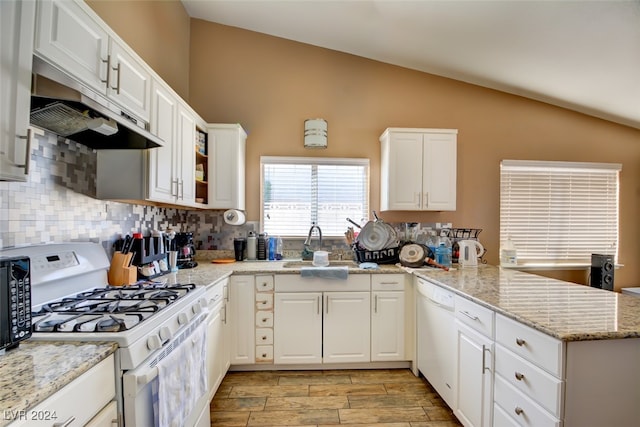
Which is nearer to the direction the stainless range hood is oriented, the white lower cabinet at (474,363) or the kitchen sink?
the white lower cabinet

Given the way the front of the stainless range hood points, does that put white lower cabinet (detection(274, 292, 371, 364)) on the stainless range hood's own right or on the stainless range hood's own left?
on the stainless range hood's own left

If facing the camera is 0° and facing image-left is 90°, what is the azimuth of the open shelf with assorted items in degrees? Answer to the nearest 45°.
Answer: approximately 315°

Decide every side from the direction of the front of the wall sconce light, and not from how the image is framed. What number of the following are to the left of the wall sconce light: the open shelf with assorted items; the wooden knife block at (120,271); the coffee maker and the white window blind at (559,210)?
1

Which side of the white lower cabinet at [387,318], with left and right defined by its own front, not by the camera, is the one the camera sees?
front

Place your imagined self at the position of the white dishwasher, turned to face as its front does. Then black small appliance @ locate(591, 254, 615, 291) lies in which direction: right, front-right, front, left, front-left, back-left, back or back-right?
back

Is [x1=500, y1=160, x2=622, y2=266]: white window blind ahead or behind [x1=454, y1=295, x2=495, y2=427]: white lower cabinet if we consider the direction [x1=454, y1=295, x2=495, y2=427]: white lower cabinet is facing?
behind

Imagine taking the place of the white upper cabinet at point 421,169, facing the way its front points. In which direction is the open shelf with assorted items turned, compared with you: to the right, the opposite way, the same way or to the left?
to the left

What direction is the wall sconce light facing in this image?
toward the camera

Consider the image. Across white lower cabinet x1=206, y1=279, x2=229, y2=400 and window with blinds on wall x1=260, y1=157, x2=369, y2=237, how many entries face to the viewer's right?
1

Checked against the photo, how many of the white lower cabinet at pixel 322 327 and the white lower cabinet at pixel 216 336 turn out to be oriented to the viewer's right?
1

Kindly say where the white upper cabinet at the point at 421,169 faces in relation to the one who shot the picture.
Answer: facing the viewer

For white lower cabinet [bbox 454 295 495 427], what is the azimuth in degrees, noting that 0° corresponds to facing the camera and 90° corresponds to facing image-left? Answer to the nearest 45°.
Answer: approximately 45°

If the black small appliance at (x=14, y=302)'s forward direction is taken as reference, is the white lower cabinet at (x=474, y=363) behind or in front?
in front

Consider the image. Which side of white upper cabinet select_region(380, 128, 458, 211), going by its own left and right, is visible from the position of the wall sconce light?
right

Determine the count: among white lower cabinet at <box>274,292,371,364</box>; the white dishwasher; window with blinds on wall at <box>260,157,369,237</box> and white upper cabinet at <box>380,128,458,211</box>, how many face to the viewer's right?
0
